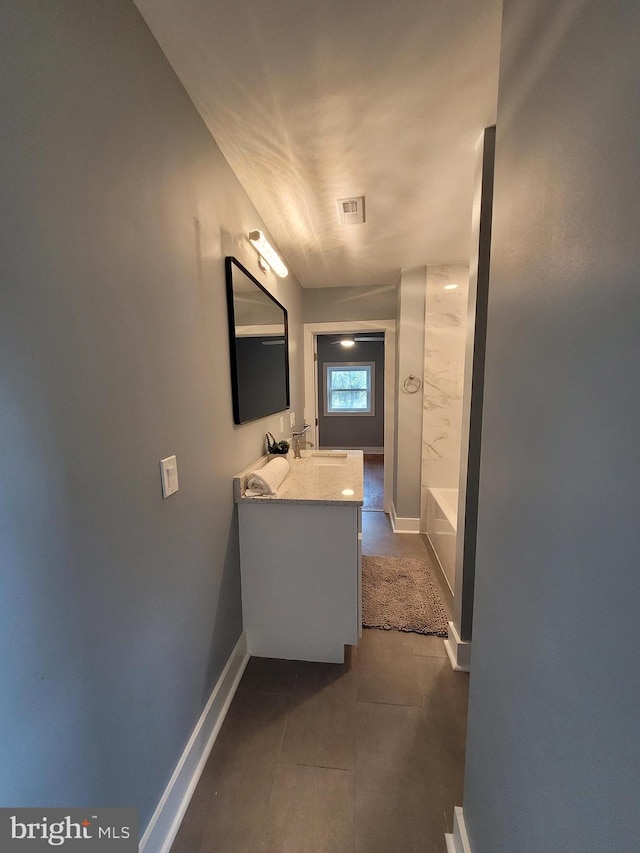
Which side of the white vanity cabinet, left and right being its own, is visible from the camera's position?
right

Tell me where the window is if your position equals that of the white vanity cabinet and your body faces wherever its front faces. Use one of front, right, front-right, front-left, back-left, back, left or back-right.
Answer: left

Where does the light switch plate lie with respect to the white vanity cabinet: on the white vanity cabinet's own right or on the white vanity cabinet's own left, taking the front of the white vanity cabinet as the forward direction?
on the white vanity cabinet's own right

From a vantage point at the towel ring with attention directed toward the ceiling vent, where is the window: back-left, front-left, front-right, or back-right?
back-right

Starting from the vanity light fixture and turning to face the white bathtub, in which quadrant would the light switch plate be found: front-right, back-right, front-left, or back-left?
back-right

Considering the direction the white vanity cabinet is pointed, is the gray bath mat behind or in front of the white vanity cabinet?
in front
